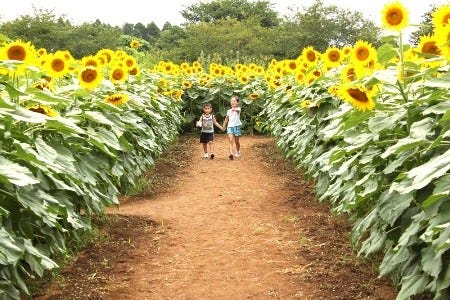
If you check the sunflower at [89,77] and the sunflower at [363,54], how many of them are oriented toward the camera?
2

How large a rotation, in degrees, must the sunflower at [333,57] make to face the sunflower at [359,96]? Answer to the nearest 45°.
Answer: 0° — it already faces it

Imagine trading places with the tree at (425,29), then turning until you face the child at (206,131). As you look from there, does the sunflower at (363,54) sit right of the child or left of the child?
left

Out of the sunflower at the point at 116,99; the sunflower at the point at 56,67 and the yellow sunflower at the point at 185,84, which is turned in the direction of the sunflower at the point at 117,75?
the yellow sunflower

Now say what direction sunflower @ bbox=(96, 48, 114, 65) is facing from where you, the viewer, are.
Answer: facing the viewer

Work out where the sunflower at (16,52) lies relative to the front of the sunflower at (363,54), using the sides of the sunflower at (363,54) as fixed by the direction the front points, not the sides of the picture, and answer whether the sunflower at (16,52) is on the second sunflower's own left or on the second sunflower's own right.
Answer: on the second sunflower's own right

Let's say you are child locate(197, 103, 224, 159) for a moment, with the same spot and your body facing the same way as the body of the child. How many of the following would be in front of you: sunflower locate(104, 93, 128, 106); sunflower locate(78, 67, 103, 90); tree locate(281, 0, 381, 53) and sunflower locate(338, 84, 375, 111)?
3

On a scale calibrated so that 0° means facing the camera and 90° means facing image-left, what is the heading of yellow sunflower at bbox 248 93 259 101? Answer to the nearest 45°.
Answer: approximately 0°

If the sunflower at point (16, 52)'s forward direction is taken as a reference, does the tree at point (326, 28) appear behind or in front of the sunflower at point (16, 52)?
behind

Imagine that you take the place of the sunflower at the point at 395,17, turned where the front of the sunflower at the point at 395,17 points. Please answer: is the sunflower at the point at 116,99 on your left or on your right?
on your right

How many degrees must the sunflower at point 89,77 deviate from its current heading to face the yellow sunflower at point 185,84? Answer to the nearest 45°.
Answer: approximately 180°

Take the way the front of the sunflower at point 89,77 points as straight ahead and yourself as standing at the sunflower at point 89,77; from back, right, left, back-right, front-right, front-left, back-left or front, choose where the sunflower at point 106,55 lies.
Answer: back

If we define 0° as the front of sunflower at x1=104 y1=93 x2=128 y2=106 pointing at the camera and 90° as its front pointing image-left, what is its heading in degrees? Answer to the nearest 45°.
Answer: approximately 0°

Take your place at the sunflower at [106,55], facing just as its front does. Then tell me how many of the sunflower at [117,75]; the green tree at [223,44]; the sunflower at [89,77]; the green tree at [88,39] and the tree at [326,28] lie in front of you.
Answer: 2

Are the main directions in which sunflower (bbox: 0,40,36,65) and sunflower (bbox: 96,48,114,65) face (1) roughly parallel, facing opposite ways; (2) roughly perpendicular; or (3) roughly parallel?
roughly parallel

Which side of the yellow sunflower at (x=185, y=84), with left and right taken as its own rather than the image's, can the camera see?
front

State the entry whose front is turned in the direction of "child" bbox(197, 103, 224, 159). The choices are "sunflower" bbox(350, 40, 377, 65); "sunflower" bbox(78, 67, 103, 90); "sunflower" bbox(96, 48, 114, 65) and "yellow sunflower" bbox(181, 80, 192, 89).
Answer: the yellow sunflower

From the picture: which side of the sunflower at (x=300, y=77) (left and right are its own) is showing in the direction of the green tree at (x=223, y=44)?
back
